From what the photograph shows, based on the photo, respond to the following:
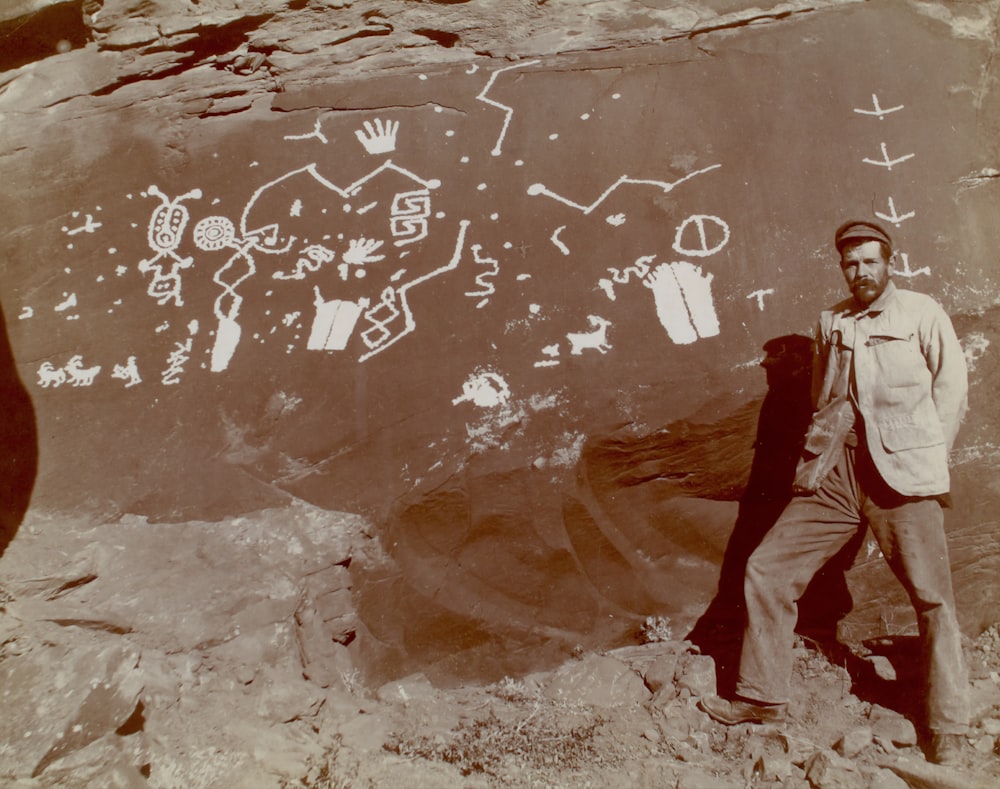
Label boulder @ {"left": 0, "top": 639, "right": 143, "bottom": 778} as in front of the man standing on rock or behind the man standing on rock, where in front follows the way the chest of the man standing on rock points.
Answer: in front

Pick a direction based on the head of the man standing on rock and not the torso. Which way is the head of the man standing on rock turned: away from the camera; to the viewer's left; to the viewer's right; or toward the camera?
toward the camera

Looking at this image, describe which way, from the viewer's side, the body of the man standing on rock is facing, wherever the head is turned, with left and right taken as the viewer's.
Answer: facing the viewer and to the left of the viewer
